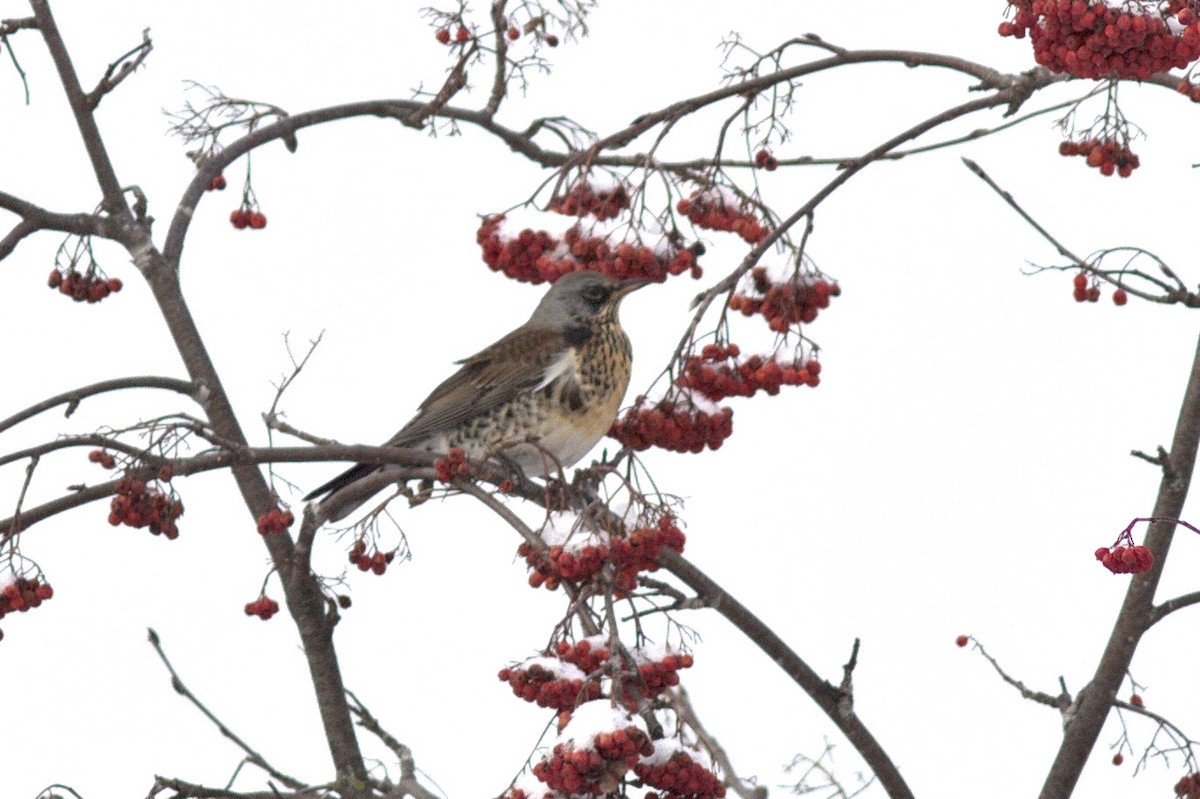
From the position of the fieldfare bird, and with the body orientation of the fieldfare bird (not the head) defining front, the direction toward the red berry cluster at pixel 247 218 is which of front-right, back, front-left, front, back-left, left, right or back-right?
back-right

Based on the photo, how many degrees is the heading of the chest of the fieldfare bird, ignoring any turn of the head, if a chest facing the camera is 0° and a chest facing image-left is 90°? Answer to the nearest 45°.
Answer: approximately 270°

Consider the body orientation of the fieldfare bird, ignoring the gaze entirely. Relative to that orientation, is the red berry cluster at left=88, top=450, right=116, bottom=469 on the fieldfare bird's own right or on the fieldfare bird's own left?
on the fieldfare bird's own right

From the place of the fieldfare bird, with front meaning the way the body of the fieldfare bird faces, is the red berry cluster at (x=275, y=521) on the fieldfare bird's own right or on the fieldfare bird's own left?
on the fieldfare bird's own right
